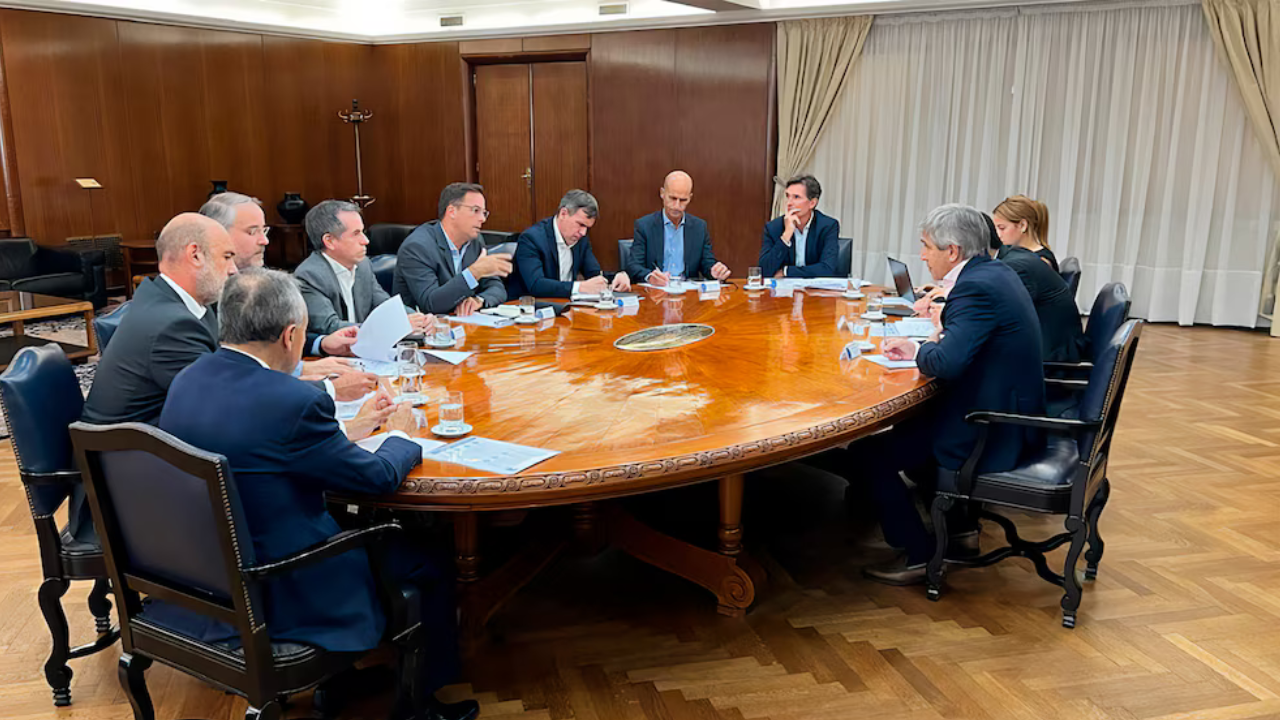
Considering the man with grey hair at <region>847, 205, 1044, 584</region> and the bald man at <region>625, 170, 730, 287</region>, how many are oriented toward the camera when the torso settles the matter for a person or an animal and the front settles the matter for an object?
1

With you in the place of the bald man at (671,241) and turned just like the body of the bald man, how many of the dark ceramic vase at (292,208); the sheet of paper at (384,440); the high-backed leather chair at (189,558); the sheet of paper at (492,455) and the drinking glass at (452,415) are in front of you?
4

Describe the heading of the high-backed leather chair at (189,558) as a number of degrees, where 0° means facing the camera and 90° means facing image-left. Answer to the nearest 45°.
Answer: approximately 225°

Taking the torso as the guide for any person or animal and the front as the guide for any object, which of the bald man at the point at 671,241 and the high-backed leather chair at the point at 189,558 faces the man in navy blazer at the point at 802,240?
the high-backed leather chair

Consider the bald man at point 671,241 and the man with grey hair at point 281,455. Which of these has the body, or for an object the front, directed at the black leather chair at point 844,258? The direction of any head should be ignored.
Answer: the man with grey hair

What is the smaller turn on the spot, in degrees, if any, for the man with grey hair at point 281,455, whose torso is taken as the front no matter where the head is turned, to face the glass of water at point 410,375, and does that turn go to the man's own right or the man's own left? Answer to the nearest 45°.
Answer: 0° — they already face it

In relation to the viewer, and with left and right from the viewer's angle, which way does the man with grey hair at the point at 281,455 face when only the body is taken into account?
facing away from the viewer and to the right of the viewer

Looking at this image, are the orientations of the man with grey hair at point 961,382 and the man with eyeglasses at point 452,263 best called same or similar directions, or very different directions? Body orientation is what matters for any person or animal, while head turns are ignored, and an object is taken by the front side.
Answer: very different directions

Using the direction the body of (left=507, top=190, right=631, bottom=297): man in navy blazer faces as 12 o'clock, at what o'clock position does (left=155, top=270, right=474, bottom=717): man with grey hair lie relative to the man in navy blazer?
The man with grey hair is roughly at 2 o'clock from the man in navy blazer.

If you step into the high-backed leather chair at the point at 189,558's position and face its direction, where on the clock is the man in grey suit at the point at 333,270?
The man in grey suit is roughly at 11 o'clock from the high-backed leather chair.

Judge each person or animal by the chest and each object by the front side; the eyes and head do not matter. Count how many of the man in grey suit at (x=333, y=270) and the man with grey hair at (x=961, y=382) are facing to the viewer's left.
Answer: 1

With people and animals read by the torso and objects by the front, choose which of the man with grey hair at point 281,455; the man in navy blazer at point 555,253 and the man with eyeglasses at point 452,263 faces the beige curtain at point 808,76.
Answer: the man with grey hair

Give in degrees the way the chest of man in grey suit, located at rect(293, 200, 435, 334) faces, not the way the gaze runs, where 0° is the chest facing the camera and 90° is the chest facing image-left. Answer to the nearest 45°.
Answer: approximately 315°

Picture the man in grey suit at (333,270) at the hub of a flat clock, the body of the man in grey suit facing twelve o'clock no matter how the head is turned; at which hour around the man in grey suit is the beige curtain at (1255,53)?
The beige curtain is roughly at 10 o'clock from the man in grey suit.

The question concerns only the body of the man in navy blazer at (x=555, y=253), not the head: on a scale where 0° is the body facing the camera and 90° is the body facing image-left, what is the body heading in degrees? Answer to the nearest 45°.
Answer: approximately 315°
